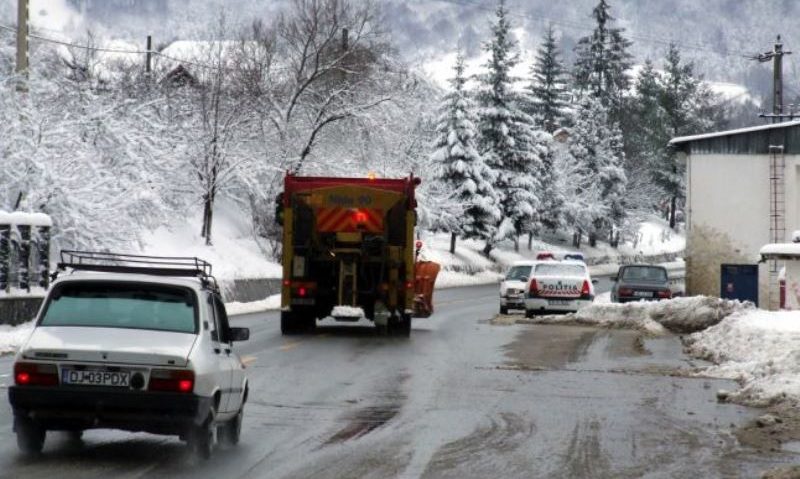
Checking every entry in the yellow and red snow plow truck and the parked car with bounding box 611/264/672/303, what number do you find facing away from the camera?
2

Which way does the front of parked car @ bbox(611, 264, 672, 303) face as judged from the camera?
facing away from the viewer

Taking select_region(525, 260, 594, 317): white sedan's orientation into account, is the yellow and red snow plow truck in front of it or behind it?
behind

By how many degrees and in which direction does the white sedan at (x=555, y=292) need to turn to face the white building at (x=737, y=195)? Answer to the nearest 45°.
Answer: approximately 45° to its right

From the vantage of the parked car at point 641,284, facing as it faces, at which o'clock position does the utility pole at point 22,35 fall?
The utility pole is roughly at 8 o'clock from the parked car.

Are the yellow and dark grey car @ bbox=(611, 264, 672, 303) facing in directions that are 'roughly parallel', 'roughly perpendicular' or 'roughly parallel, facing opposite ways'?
roughly parallel

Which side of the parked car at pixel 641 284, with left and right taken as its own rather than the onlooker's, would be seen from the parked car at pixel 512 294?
left

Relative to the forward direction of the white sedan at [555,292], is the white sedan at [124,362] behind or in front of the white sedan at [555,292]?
behind

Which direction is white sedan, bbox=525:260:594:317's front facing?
away from the camera

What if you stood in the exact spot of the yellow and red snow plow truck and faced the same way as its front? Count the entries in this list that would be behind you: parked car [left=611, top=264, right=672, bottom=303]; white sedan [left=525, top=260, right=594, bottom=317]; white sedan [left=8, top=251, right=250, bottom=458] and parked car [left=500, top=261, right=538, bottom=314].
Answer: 1

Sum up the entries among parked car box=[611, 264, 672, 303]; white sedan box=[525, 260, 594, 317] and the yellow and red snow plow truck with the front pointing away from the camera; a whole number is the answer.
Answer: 3

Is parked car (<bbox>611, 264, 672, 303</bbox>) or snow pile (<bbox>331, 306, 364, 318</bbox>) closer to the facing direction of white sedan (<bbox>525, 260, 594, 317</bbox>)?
the parked car

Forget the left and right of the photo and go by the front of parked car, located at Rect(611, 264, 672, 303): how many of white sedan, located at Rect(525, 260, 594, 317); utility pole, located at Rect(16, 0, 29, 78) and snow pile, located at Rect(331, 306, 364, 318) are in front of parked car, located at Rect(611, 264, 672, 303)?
0

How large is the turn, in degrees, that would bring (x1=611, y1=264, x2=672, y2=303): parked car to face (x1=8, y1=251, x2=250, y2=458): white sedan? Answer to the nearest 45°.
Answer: approximately 180°

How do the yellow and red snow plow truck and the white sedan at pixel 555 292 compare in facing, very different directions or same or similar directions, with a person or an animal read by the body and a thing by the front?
same or similar directions

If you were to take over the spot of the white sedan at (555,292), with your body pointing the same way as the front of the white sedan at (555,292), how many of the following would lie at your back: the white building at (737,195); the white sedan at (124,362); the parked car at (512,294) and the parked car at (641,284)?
1

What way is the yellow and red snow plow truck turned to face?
away from the camera
